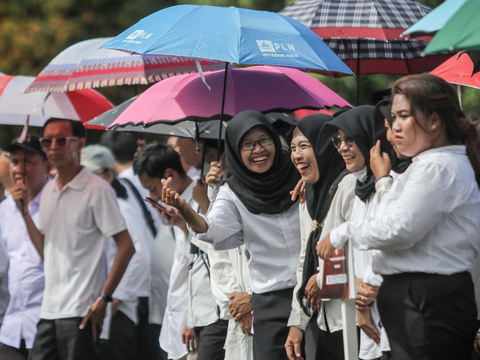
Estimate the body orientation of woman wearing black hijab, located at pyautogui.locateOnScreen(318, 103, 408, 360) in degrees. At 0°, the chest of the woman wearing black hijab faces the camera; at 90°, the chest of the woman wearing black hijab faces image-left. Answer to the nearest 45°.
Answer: approximately 45°

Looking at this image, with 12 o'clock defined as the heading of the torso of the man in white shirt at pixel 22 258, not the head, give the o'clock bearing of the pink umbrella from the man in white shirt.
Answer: The pink umbrella is roughly at 9 o'clock from the man in white shirt.

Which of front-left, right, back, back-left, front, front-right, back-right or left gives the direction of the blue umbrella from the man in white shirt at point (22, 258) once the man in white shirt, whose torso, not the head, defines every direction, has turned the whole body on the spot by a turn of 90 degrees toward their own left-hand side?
front

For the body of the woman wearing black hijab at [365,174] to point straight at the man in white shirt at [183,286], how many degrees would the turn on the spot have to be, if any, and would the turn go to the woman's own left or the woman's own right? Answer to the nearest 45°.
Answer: approximately 90° to the woman's own right

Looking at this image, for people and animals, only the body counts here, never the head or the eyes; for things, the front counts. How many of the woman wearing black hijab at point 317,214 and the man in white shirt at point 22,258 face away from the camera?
0

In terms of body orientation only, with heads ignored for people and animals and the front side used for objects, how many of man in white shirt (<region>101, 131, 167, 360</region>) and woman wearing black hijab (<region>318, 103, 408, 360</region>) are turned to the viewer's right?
0

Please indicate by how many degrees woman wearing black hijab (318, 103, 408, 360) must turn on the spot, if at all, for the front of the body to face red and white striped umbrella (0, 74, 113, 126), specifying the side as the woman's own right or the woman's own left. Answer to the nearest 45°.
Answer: approximately 90° to the woman's own right

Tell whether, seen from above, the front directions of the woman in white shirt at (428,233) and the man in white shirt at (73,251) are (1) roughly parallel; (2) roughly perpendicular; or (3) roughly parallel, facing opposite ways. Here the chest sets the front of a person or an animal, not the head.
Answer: roughly perpendicular

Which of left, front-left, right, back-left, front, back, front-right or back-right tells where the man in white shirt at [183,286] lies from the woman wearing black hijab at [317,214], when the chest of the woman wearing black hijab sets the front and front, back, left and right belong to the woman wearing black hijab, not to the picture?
right

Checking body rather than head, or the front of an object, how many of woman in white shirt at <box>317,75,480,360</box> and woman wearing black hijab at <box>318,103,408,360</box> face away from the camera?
0

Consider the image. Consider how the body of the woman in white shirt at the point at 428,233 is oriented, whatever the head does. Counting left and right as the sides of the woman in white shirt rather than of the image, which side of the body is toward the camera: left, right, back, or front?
left

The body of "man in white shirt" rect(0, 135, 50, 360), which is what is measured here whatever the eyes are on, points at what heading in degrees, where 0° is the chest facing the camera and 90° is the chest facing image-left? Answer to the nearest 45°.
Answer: approximately 45°

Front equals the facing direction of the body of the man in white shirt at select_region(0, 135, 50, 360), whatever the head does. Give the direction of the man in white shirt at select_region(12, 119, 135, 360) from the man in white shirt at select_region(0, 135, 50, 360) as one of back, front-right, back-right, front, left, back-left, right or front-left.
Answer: left
